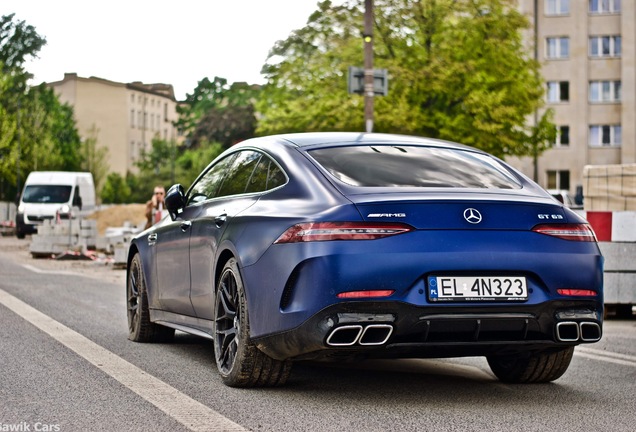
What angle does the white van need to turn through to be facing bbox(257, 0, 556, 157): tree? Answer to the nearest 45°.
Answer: approximately 135° to its left

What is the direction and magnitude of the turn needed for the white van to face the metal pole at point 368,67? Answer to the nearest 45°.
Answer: approximately 45° to its left

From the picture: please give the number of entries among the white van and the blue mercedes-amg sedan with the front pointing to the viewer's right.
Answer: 0

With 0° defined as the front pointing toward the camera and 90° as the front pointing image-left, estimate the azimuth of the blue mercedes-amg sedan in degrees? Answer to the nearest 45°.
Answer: approximately 135°

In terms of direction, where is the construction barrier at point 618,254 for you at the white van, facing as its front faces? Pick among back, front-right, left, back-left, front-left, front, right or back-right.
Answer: front-left

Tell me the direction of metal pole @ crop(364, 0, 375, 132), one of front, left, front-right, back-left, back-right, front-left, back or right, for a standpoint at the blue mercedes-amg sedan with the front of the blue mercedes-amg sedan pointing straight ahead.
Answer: front-right

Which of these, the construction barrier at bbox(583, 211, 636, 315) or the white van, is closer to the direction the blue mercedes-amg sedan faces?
the white van

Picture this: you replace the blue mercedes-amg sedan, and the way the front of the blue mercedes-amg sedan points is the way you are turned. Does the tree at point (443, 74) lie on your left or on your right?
on your right

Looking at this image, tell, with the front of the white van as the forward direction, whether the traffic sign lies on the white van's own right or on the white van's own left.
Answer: on the white van's own left

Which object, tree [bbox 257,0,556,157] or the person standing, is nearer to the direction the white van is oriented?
the person standing

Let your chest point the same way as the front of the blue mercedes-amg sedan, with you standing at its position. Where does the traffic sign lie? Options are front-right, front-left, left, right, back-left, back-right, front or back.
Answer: front-right
